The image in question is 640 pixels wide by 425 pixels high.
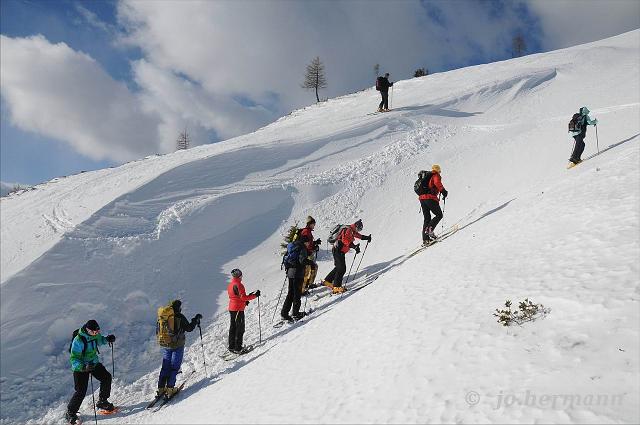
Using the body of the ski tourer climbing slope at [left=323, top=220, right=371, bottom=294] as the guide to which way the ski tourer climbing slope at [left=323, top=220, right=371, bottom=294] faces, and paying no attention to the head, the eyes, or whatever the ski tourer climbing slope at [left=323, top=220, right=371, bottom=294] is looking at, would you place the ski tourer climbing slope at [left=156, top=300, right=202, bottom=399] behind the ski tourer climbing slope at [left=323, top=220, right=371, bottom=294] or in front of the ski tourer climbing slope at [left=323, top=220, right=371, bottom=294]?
behind

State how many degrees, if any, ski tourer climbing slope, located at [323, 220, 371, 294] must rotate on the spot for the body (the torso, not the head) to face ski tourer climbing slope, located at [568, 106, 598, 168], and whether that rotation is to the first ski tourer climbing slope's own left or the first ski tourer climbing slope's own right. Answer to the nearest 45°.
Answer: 0° — they already face them

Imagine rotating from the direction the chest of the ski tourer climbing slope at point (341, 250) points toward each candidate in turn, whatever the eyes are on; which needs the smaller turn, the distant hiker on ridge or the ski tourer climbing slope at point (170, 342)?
the distant hiker on ridge

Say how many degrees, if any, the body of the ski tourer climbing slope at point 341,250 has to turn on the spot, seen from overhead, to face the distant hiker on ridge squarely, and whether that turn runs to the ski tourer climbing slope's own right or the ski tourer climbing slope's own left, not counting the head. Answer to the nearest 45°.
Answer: approximately 90° to the ski tourer climbing slope's own left

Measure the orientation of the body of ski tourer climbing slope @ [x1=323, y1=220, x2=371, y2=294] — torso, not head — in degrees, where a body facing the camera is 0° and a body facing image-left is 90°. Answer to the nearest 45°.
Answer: approximately 270°

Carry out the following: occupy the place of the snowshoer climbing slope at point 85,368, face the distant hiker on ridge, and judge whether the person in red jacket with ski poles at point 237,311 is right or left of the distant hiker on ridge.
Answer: right

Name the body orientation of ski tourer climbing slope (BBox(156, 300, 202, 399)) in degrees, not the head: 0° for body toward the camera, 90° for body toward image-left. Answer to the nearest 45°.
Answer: approximately 225°
